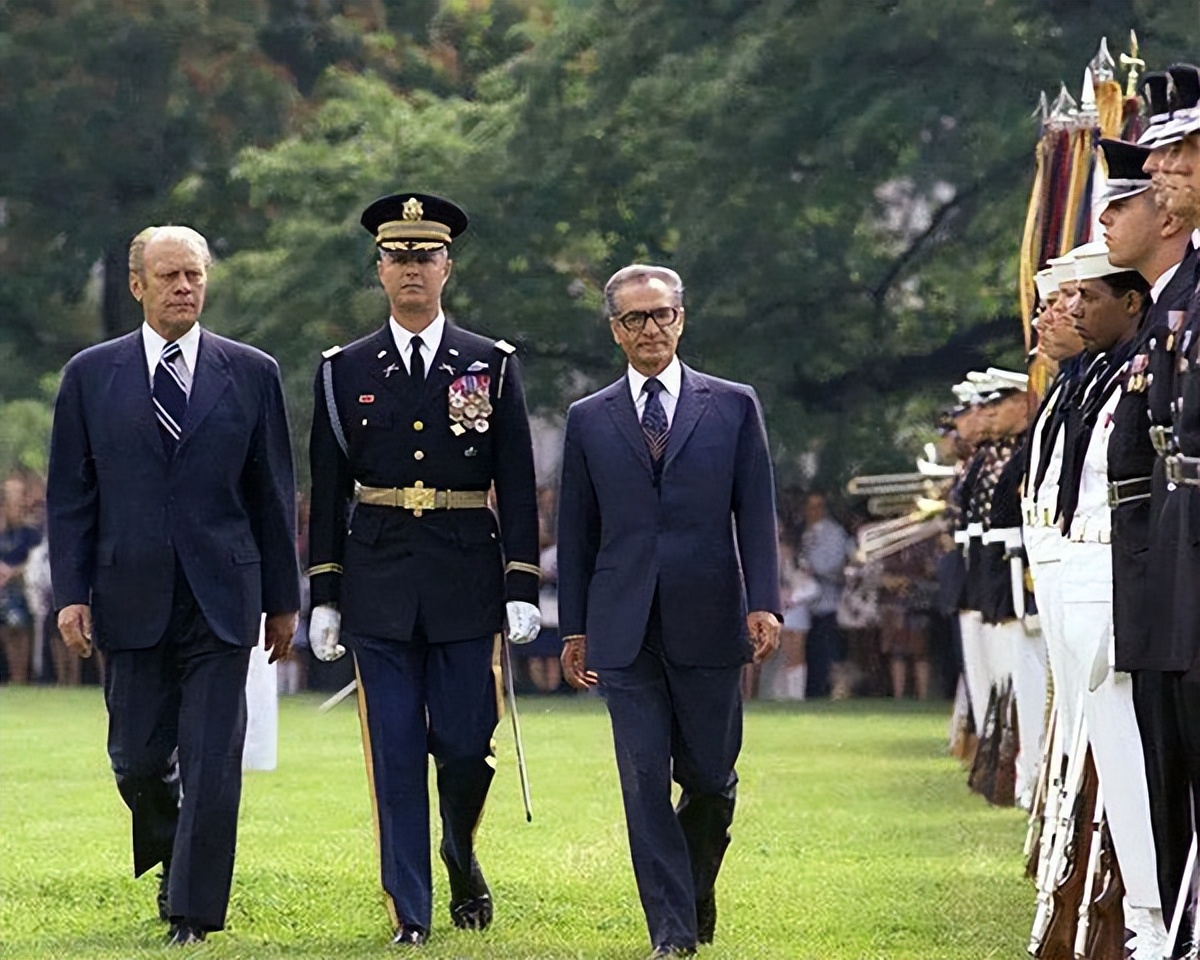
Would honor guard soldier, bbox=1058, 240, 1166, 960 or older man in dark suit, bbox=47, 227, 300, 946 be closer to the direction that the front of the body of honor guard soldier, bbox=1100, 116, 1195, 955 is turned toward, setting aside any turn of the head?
the older man in dark suit

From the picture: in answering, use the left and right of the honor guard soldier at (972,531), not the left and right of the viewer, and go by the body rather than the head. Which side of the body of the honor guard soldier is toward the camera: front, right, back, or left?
left

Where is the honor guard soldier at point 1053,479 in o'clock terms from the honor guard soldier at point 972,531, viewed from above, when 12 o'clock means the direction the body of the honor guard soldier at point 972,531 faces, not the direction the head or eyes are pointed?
the honor guard soldier at point 1053,479 is roughly at 9 o'clock from the honor guard soldier at point 972,531.

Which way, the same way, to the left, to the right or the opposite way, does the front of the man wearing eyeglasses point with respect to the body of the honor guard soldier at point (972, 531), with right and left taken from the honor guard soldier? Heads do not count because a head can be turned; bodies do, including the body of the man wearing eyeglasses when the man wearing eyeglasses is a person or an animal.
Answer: to the left

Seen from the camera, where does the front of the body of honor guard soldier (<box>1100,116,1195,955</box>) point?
to the viewer's left

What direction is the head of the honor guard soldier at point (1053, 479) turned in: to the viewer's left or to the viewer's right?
to the viewer's left

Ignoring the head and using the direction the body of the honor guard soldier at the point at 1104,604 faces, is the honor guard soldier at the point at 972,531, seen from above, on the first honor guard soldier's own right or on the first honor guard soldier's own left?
on the first honor guard soldier's own right

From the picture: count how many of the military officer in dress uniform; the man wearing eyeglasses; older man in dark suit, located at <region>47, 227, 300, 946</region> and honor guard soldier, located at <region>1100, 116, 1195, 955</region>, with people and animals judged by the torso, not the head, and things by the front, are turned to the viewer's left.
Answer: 1

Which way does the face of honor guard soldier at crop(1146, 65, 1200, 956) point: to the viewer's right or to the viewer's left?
to the viewer's left

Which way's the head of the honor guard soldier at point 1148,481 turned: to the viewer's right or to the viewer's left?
to the viewer's left

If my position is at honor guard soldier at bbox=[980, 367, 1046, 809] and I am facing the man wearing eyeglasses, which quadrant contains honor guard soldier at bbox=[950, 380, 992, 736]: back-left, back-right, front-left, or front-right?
back-right

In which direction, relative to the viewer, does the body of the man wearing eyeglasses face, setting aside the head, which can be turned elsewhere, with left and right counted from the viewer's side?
facing the viewer

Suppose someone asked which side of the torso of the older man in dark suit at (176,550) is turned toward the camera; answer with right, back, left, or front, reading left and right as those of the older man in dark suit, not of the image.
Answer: front

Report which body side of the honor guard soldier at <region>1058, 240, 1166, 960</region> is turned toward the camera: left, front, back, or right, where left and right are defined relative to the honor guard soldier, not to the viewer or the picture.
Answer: left
